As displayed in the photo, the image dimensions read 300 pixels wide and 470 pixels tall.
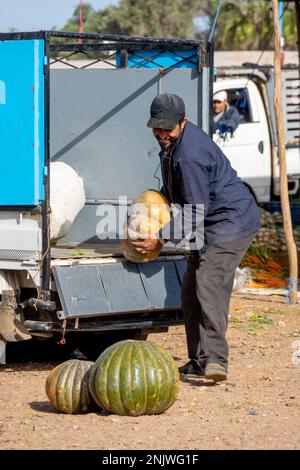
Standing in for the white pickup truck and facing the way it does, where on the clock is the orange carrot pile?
The orange carrot pile is roughly at 9 o'clock from the white pickup truck.

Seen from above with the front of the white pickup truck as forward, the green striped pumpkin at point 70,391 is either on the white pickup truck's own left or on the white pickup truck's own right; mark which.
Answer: on the white pickup truck's own left

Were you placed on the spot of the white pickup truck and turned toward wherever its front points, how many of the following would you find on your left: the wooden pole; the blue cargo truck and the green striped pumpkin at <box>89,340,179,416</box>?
3

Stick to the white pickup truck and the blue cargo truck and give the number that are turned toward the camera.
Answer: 0

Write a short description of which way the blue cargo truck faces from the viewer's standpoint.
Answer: facing away from the viewer and to the left of the viewer

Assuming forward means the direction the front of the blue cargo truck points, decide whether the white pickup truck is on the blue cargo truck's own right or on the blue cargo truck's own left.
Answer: on the blue cargo truck's own right

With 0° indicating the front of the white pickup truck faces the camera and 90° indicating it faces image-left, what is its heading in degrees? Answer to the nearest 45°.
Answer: approximately 90°
